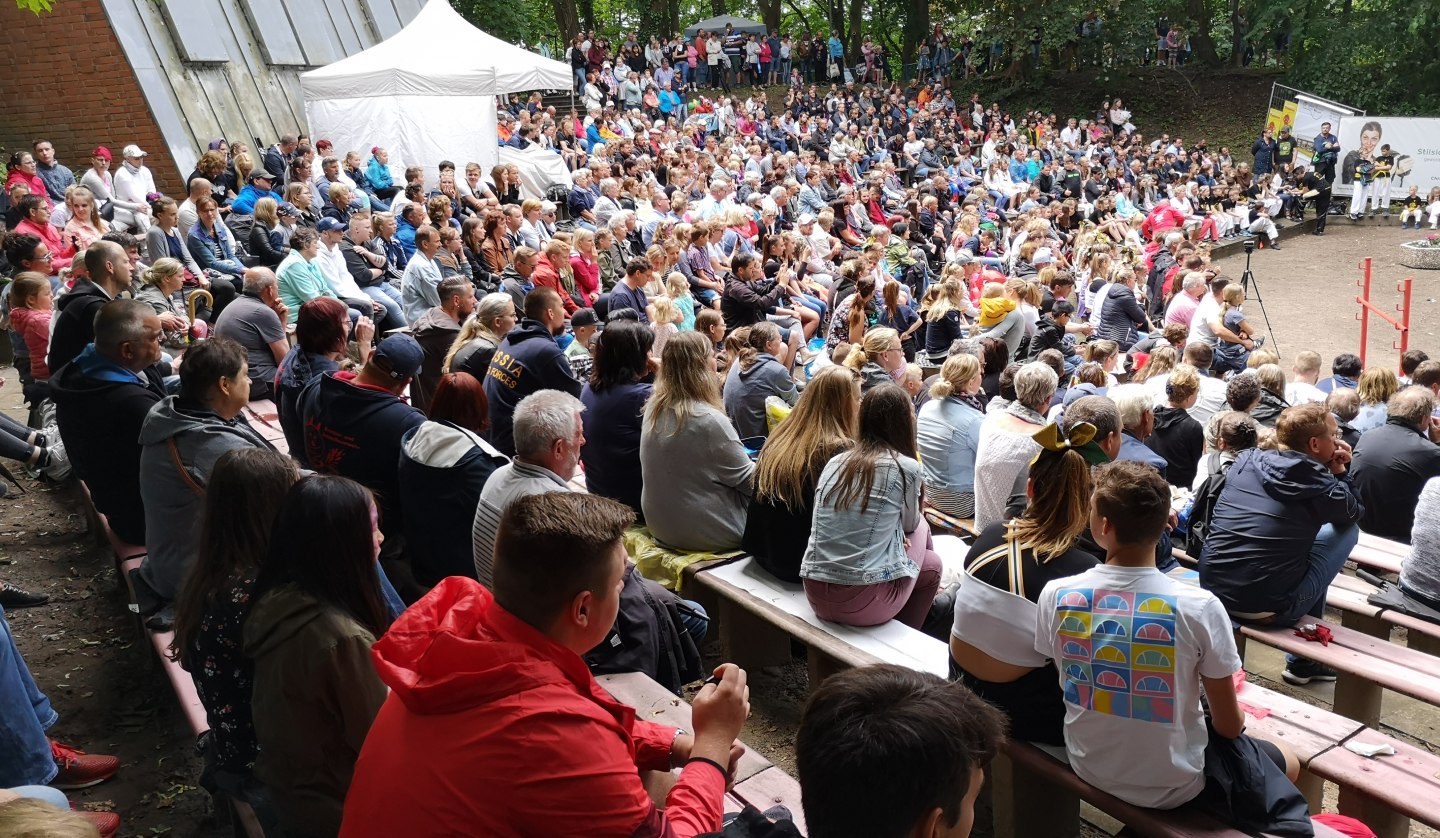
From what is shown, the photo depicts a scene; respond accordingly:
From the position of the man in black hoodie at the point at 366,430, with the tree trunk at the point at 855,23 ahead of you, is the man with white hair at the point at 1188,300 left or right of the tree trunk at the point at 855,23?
right

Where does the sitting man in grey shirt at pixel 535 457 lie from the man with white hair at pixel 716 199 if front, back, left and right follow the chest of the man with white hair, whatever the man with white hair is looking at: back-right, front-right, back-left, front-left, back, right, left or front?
front-right

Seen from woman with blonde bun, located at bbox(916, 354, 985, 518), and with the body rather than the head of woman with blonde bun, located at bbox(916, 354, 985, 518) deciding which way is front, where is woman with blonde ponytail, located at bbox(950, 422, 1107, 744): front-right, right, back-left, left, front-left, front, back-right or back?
back-right

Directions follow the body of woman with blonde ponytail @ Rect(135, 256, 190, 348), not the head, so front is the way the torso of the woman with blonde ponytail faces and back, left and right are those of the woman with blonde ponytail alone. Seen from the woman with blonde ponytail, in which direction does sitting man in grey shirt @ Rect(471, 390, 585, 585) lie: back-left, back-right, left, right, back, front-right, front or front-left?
right

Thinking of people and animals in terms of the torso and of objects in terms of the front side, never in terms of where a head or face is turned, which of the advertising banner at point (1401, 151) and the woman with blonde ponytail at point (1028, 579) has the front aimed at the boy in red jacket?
the advertising banner

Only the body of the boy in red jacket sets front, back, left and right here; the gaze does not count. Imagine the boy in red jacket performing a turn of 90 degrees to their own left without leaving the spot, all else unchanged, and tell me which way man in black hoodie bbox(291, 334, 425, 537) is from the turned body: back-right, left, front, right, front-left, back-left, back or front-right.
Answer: front-right

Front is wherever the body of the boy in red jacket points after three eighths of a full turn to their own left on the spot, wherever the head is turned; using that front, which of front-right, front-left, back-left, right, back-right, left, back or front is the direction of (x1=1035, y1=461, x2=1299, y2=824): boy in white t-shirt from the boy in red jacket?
back

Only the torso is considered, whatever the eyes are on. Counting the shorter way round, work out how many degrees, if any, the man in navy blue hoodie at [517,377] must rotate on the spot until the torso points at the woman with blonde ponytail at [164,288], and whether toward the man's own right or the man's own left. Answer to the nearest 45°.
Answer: approximately 90° to the man's own left

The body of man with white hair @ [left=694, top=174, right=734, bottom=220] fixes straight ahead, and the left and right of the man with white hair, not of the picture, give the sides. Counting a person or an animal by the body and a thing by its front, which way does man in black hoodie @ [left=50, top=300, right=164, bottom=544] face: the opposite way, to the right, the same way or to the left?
to the left

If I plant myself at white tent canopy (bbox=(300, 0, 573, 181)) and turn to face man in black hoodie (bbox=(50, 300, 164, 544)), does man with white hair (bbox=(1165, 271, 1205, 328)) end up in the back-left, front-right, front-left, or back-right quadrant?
front-left

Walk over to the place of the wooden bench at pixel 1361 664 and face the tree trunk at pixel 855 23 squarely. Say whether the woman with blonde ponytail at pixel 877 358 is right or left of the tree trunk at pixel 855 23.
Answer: left

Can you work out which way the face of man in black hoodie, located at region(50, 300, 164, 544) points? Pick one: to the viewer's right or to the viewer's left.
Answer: to the viewer's right

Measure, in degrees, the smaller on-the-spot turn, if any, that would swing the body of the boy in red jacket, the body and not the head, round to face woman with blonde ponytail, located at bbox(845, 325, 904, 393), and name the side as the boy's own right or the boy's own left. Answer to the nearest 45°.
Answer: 0° — they already face them

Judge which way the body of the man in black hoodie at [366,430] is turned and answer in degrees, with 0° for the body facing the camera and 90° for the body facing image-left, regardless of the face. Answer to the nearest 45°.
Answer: approximately 225°

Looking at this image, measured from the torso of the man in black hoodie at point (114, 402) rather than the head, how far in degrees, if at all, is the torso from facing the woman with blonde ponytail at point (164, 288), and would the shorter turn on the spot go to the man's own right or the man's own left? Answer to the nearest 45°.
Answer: approximately 90° to the man's own left

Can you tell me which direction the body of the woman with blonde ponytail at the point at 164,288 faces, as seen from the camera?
to the viewer's right

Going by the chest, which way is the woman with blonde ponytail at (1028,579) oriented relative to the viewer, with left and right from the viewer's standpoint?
facing away from the viewer and to the right of the viewer

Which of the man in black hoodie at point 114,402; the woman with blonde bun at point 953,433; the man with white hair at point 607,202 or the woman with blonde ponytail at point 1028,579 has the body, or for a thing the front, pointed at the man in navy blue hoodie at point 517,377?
the man in black hoodie at point 114,402

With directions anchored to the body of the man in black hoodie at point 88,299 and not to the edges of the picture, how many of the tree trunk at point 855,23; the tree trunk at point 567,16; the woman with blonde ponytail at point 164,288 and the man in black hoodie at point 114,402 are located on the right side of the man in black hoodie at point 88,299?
1
